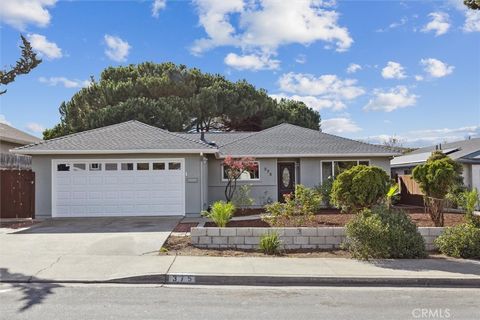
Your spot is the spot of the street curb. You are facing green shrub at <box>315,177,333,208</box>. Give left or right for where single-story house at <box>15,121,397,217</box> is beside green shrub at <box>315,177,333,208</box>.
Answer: left

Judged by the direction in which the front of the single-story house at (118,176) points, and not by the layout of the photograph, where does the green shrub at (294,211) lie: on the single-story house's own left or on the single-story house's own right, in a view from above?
on the single-story house's own left

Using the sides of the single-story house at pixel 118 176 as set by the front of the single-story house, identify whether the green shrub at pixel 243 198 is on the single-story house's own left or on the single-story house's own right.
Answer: on the single-story house's own left

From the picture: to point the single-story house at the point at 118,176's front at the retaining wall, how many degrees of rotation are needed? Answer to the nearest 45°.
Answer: approximately 45° to its left

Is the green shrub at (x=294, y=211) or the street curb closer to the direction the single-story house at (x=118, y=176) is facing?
the street curb

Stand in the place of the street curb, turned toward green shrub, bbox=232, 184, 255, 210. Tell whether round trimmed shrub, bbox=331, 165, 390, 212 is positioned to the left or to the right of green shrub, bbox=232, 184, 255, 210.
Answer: right

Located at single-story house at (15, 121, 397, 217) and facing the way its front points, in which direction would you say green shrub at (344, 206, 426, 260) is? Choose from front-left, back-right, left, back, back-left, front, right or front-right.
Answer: front-left

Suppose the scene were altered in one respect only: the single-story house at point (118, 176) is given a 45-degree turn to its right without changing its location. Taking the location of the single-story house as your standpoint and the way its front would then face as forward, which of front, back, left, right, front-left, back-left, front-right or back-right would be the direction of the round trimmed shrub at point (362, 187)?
left

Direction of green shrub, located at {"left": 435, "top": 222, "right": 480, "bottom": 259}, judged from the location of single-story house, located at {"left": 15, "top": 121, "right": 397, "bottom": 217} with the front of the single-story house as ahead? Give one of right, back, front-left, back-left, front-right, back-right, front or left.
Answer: front-left

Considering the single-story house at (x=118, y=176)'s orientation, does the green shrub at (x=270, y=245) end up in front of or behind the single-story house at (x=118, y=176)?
in front

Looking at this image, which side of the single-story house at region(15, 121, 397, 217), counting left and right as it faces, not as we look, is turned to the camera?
front
